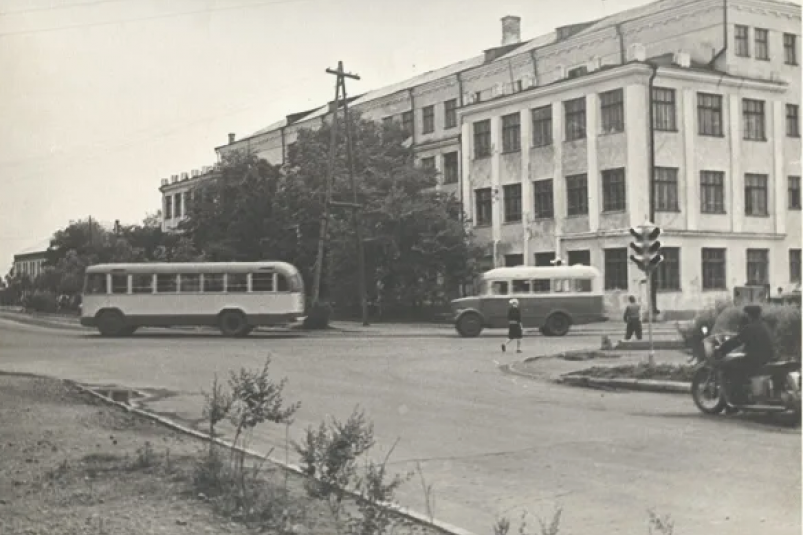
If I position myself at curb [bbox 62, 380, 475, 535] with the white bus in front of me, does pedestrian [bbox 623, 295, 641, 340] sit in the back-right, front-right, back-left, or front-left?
front-right

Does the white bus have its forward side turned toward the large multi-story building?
no

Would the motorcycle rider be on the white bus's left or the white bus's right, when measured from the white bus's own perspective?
on its left
